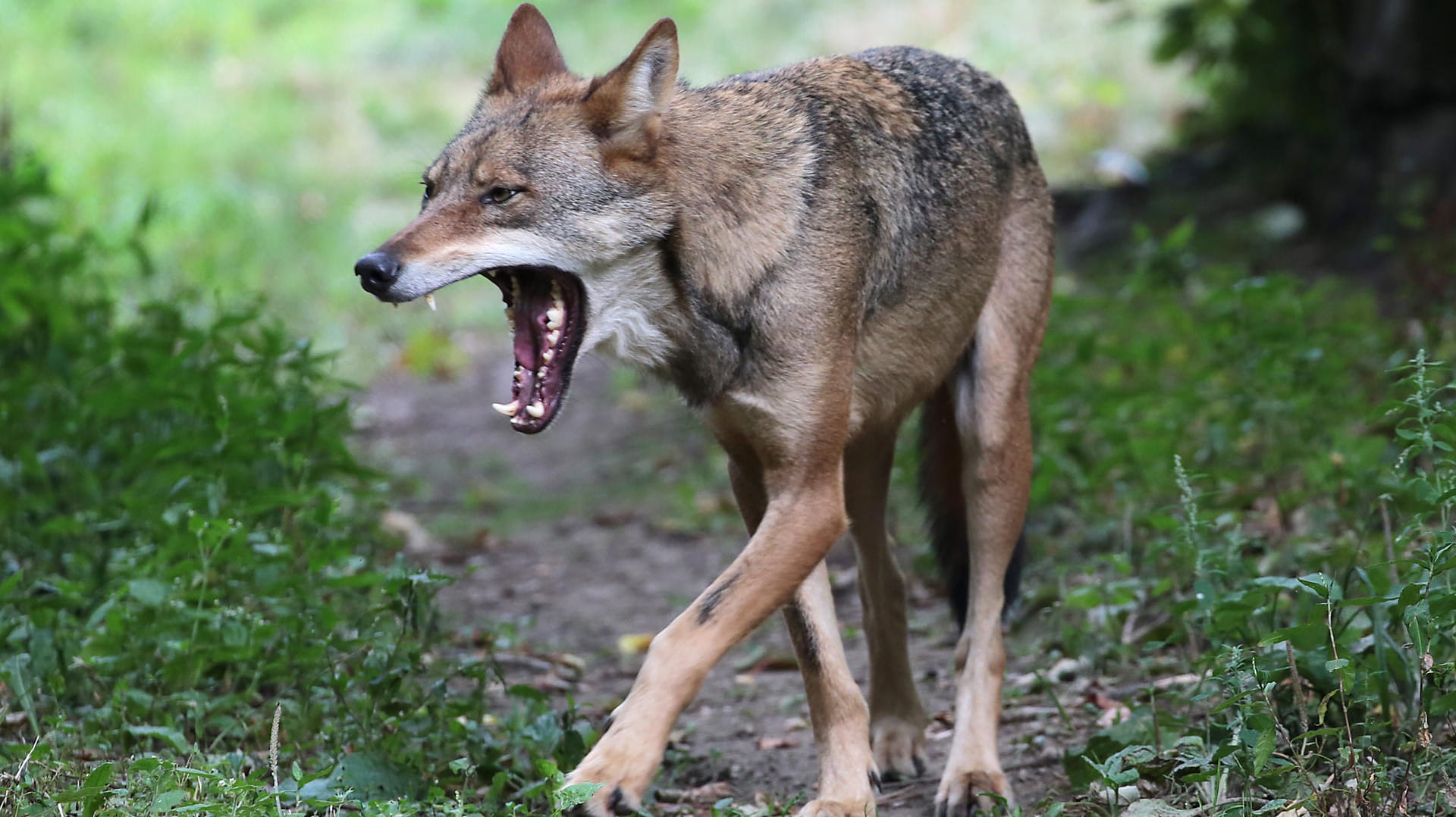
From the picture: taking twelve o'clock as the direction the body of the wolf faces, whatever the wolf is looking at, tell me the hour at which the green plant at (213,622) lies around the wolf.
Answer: The green plant is roughly at 2 o'clock from the wolf.

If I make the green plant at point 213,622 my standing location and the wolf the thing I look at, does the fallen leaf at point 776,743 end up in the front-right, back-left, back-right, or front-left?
front-left

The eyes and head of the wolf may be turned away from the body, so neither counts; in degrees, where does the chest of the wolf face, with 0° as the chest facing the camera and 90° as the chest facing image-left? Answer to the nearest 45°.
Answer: approximately 45°
